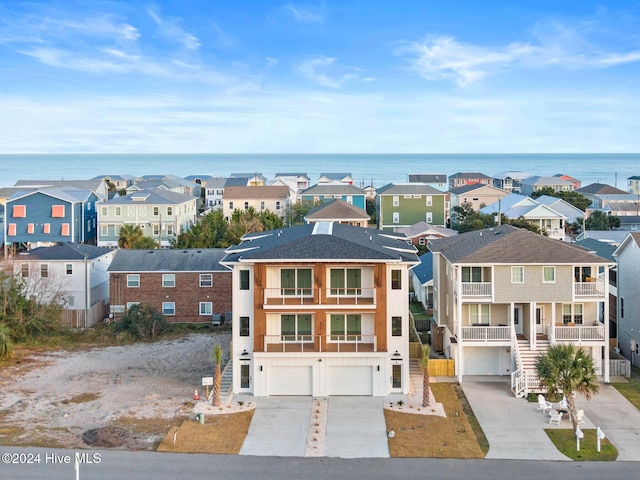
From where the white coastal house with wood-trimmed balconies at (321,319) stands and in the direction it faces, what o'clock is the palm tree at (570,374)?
The palm tree is roughly at 10 o'clock from the white coastal house with wood-trimmed balconies.

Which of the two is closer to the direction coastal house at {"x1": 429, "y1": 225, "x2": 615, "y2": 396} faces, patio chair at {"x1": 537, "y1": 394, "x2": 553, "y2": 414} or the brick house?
the patio chair

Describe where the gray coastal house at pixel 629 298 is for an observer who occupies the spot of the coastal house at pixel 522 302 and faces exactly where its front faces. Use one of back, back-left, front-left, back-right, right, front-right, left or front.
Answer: back-left

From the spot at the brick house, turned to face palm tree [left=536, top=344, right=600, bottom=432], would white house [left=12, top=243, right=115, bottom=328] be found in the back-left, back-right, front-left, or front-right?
back-right

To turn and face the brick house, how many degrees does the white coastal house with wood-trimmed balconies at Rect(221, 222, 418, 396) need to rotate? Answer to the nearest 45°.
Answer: approximately 135° to its right

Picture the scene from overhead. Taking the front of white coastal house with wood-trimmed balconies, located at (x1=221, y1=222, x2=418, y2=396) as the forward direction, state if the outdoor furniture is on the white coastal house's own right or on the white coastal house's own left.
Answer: on the white coastal house's own left

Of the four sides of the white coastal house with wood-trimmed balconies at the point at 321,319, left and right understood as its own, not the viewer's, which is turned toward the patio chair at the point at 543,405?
left

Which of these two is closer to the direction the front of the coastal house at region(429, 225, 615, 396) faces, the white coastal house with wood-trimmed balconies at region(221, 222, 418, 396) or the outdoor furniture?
the outdoor furniture
